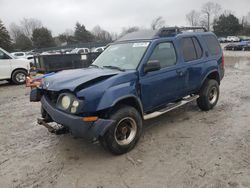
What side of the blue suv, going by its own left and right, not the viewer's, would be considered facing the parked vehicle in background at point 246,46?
back

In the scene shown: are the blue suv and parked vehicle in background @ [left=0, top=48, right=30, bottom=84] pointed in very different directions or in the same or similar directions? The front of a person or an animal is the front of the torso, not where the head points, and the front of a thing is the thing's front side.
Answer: very different directions

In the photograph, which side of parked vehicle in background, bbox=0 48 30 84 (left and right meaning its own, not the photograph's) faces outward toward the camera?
right

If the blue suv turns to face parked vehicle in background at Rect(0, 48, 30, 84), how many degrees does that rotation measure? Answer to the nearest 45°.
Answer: approximately 90° to its right

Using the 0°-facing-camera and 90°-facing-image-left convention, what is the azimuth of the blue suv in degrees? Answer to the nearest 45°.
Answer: approximately 45°
